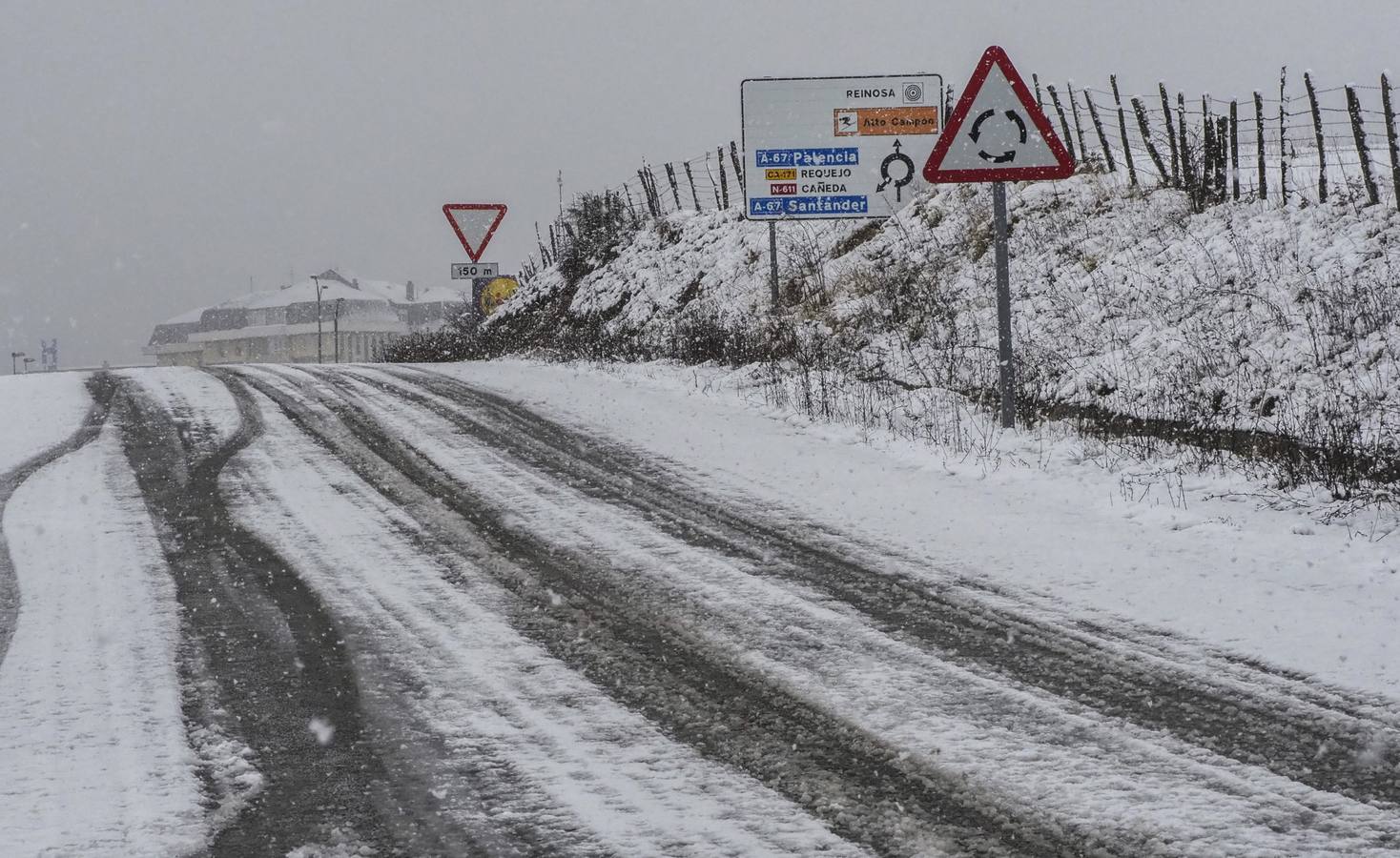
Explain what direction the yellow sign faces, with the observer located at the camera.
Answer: facing the viewer

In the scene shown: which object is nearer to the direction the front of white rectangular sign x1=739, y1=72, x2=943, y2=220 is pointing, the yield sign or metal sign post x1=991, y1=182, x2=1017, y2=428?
the metal sign post

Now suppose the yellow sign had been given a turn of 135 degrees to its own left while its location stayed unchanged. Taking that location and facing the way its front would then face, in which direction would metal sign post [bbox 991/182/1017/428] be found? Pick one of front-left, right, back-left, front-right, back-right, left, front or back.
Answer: back-right

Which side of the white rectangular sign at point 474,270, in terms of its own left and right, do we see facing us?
front

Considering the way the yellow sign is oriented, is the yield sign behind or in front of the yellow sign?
in front

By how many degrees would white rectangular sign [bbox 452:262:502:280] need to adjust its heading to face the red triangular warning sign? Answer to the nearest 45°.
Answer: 0° — it already faces it

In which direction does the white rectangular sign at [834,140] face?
toward the camera

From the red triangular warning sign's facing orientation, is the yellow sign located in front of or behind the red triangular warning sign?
behind

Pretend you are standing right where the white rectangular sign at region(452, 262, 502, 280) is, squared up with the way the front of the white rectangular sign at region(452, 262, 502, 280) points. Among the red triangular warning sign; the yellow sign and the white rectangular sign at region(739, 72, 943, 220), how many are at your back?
1
